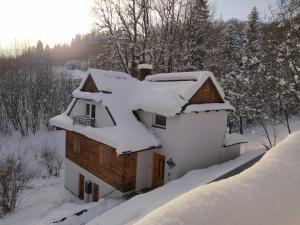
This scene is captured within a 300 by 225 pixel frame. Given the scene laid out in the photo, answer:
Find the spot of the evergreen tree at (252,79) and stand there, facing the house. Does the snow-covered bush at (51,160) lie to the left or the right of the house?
right

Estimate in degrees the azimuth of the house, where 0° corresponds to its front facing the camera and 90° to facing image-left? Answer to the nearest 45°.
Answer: approximately 45°

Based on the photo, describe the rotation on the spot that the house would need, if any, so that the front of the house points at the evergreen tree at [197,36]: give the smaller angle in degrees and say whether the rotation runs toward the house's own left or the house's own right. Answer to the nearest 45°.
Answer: approximately 135° to the house's own right

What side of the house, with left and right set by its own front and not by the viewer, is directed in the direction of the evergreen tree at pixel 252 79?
back

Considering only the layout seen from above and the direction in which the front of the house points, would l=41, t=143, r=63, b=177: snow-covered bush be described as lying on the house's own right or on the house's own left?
on the house's own right
